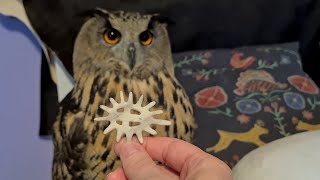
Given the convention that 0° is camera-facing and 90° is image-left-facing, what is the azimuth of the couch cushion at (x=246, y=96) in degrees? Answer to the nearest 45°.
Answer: approximately 0°

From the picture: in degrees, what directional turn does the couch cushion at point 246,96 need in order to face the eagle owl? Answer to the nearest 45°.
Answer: approximately 45° to its right
